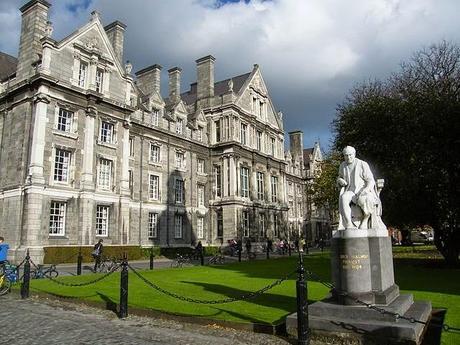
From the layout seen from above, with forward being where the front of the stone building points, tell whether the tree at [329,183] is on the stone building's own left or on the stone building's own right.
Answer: on the stone building's own left

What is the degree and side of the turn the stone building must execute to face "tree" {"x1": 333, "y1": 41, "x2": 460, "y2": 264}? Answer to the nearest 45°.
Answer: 0° — it already faces it

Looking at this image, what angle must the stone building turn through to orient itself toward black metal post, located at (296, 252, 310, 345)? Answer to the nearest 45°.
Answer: approximately 45° to its right
